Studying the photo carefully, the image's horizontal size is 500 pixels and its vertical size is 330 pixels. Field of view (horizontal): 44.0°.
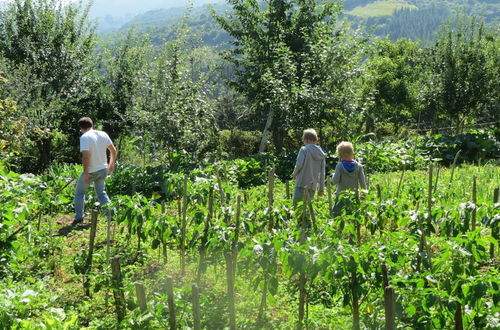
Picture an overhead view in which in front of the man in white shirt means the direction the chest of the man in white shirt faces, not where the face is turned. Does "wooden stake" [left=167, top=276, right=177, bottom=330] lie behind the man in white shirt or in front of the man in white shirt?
behind

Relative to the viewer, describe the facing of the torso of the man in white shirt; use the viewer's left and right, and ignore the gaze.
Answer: facing away from the viewer and to the left of the viewer

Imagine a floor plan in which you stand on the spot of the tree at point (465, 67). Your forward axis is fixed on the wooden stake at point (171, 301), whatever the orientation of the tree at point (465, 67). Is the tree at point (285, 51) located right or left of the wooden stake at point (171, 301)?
right

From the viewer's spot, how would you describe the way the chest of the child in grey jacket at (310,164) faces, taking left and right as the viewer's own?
facing away from the viewer and to the left of the viewer

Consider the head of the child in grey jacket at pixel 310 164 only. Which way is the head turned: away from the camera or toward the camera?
away from the camera

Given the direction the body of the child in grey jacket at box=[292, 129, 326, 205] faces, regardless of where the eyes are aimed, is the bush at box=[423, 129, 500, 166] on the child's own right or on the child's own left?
on the child's own right

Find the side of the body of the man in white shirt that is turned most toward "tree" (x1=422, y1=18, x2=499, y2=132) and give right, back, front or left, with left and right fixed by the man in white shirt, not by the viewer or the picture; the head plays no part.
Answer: right

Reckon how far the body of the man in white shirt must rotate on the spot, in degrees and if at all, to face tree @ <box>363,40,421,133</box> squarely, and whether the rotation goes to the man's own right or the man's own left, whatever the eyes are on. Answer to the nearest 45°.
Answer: approximately 90° to the man's own right

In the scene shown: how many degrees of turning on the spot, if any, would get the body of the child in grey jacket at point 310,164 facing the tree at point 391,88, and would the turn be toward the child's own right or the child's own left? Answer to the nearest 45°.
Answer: approximately 45° to the child's own right

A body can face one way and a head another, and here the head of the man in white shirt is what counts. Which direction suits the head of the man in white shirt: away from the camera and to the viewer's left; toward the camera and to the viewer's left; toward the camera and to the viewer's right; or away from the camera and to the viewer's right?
away from the camera and to the viewer's left
